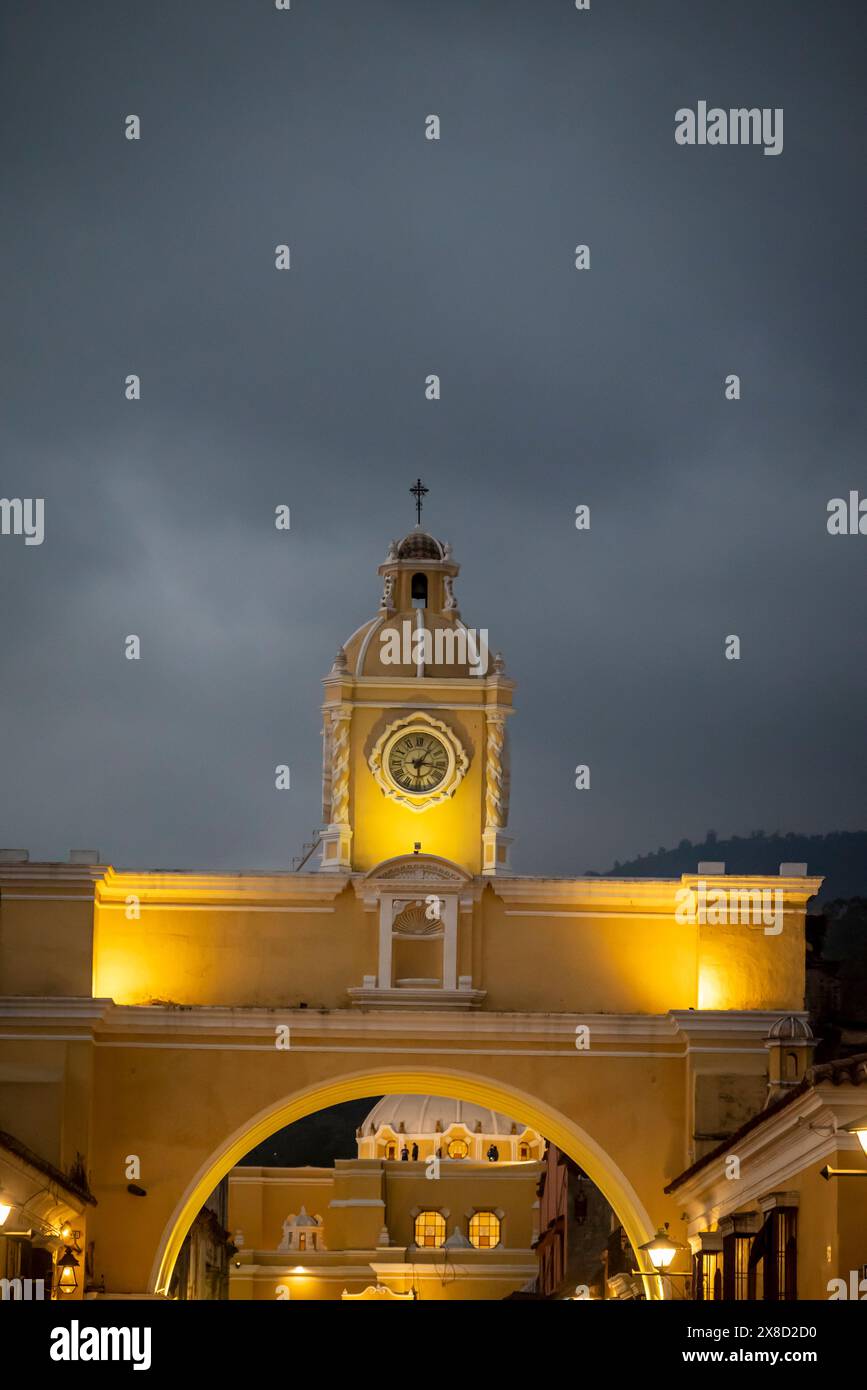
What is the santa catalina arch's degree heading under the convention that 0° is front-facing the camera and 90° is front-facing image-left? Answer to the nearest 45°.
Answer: approximately 0°
